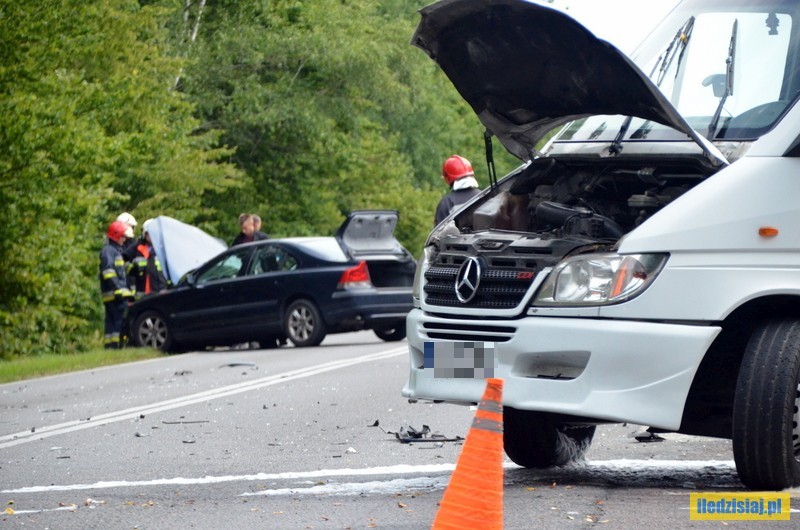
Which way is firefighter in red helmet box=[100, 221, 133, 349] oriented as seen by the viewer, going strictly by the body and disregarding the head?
to the viewer's right

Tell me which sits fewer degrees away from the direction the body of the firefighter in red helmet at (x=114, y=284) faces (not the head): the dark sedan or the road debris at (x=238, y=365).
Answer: the dark sedan

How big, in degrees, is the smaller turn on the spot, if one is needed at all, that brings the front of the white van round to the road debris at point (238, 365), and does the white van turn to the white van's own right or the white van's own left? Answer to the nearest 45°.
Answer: approximately 90° to the white van's own right

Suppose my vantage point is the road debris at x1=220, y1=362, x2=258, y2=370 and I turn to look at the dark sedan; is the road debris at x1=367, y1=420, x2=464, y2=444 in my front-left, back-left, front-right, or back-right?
back-right

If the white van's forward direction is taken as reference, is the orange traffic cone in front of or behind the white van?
in front

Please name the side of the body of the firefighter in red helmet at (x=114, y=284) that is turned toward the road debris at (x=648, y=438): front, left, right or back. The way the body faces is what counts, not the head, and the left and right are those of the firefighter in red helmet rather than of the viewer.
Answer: right

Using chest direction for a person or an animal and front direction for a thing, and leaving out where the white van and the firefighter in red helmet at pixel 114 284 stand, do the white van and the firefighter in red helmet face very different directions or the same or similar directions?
very different directions

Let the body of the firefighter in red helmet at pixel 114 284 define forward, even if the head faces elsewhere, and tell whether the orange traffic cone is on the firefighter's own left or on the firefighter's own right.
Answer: on the firefighter's own right

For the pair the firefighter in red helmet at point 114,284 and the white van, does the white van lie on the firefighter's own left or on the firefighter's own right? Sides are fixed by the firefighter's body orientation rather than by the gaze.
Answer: on the firefighter's own right

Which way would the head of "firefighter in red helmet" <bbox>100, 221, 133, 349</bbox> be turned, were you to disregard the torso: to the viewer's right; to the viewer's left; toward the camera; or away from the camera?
to the viewer's right

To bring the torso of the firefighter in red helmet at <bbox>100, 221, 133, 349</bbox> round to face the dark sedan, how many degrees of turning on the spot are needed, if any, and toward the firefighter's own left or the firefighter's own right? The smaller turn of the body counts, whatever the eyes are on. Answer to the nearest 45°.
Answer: approximately 45° to the firefighter's own right
